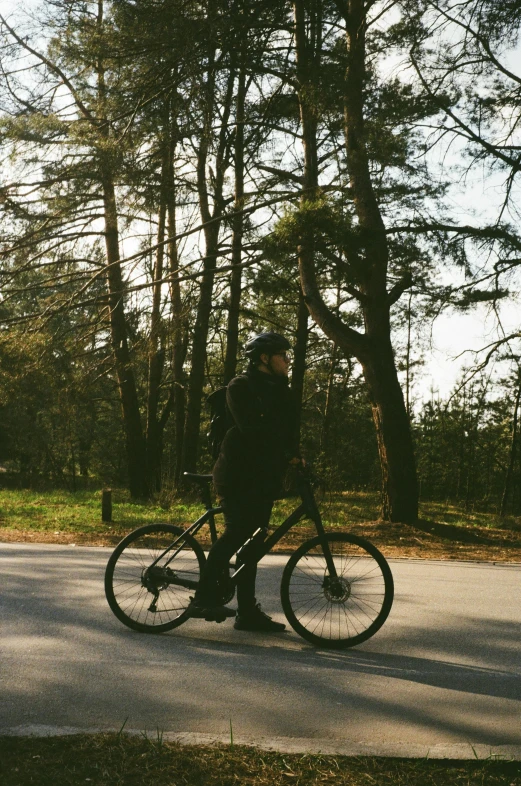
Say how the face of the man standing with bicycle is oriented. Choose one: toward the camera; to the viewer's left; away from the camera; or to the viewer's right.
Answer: to the viewer's right

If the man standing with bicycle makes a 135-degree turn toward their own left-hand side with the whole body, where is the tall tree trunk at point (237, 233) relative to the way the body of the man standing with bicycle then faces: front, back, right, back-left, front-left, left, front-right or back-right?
front-right

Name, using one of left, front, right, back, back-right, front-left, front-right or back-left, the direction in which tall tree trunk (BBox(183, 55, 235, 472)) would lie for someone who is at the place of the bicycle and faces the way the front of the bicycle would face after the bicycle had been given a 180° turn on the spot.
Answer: right

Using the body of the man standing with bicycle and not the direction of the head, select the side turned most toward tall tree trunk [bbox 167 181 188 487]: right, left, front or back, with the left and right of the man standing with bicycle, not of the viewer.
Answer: left

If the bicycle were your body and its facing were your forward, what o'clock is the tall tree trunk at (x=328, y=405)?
The tall tree trunk is roughly at 9 o'clock from the bicycle.

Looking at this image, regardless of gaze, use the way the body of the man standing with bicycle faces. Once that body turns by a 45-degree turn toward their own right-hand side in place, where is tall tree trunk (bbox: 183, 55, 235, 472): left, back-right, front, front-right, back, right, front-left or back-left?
back-left

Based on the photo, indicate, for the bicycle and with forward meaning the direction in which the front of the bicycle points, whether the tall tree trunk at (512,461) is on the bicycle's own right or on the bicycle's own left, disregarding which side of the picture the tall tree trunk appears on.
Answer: on the bicycle's own left

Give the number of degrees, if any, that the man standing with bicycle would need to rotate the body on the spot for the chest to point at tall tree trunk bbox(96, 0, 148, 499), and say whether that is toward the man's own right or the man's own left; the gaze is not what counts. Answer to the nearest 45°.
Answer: approximately 90° to the man's own left

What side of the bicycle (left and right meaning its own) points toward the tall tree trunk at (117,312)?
left

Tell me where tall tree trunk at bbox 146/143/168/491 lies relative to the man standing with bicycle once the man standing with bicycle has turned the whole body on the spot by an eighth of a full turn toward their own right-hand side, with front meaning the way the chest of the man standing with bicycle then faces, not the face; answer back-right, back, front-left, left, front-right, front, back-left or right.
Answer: back-left

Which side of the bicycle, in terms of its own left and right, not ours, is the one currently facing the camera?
right

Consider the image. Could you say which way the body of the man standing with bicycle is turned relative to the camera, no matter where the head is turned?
to the viewer's right
